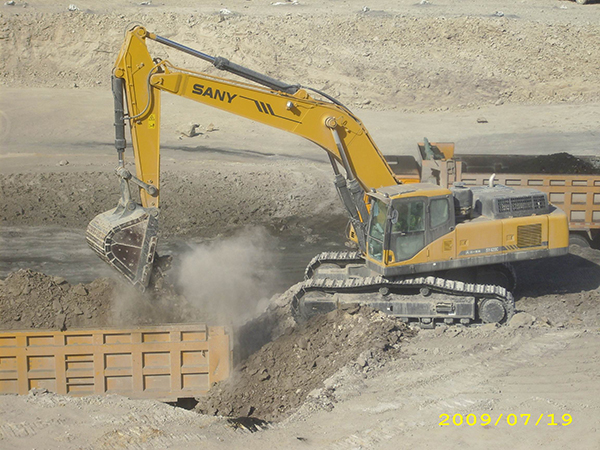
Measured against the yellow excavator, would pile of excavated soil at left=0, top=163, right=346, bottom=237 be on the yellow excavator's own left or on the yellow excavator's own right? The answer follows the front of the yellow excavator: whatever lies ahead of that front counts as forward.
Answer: on the yellow excavator's own right

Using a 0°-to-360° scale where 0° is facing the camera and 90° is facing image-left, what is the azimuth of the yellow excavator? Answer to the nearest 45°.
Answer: approximately 90°
